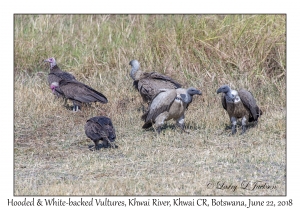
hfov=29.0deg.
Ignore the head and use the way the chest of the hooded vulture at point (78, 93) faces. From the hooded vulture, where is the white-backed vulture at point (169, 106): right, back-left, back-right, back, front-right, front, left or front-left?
back-left

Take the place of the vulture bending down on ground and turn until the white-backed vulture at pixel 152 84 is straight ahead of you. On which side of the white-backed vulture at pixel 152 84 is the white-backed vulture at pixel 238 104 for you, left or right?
right

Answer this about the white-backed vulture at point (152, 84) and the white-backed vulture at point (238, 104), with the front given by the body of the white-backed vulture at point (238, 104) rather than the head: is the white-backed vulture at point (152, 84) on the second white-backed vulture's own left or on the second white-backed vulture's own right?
on the second white-backed vulture's own right

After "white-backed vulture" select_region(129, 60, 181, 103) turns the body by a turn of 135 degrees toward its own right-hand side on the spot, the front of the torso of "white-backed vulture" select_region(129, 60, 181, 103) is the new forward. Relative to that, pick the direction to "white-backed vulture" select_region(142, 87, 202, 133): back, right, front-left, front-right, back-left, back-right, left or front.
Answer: back-right

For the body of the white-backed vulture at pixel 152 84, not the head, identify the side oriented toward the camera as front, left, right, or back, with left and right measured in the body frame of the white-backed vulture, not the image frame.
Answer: left

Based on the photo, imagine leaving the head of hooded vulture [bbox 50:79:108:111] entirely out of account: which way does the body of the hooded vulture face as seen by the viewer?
to the viewer's left

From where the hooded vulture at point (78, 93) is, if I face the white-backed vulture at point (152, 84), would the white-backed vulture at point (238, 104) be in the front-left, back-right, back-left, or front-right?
front-right

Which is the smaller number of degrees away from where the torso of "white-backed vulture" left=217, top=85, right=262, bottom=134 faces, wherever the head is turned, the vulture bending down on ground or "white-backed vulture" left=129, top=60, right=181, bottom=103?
the vulture bending down on ground

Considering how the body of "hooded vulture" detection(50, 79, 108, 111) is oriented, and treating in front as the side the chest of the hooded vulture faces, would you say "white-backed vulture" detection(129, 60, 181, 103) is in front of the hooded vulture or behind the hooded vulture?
behind

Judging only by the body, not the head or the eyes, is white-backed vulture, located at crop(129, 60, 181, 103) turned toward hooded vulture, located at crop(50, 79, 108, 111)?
yes

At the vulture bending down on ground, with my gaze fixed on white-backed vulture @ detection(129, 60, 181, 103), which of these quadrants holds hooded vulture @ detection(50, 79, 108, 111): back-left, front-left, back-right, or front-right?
front-left

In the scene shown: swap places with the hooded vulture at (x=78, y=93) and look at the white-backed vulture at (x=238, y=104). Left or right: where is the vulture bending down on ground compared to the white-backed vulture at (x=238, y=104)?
right

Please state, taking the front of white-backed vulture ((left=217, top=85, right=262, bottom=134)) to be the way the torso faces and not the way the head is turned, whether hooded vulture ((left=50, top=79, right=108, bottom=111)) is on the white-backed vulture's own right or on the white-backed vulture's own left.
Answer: on the white-backed vulture's own right

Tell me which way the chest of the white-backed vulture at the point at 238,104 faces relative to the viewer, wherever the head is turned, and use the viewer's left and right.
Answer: facing the viewer and to the left of the viewer
